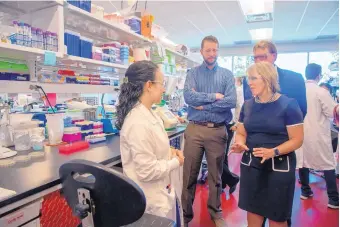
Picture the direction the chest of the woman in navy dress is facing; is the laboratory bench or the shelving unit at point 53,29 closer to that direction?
the laboratory bench

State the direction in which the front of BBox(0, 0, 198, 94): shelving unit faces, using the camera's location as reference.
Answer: facing the viewer and to the right of the viewer

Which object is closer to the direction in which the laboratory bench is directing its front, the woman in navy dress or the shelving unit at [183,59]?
the woman in navy dress

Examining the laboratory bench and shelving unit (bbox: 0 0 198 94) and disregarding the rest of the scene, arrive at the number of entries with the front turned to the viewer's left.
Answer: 0

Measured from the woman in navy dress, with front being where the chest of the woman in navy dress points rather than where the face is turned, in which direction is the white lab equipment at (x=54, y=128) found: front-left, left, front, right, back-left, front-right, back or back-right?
front-right
